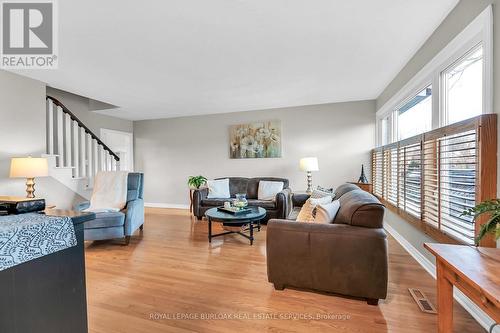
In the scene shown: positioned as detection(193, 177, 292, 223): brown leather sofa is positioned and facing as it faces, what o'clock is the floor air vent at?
The floor air vent is roughly at 11 o'clock from the brown leather sofa.

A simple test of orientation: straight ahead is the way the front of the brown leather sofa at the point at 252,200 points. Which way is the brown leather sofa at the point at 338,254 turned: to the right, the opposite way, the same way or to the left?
to the right

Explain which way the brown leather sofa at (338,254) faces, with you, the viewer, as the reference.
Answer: facing to the left of the viewer

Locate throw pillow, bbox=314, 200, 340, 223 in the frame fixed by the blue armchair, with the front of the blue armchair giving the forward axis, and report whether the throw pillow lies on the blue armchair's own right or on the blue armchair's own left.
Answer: on the blue armchair's own left

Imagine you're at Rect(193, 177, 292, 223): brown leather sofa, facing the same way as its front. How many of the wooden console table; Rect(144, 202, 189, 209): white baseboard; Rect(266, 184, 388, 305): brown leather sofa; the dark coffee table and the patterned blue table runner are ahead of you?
4

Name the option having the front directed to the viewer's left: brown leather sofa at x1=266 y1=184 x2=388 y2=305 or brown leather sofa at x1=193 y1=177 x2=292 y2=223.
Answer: brown leather sofa at x1=266 y1=184 x2=388 y2=305

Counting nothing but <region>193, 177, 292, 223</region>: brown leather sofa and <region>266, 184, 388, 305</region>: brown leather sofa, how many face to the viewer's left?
1

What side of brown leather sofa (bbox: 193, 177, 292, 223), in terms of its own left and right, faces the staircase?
right

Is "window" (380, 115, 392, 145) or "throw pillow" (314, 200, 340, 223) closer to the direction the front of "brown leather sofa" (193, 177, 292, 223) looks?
the throw pillow

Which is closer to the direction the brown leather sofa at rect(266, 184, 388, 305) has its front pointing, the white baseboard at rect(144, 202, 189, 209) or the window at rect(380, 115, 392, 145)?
the white baseboard
